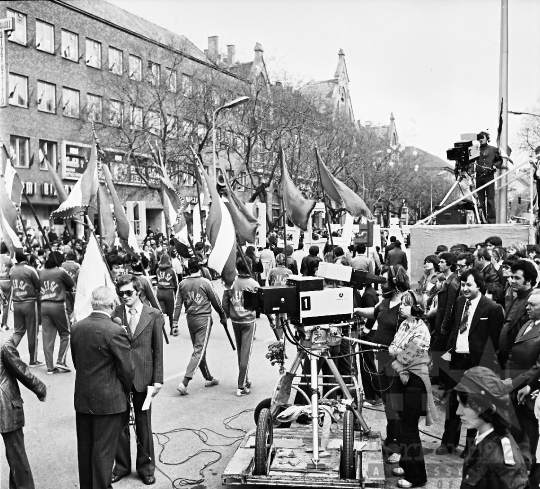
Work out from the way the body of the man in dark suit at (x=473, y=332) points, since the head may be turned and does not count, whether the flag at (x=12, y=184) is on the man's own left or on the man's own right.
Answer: on the man's own right

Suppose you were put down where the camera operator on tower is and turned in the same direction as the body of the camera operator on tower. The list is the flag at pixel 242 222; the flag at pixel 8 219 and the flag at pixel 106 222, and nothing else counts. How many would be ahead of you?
3

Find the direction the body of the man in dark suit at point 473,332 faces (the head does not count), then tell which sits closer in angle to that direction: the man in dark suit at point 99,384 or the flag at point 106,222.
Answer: the man in dark suit

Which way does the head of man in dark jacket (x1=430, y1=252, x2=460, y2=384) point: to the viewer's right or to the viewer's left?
to the viewer's left

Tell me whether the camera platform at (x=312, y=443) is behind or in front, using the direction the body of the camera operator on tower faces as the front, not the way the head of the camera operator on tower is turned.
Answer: in front

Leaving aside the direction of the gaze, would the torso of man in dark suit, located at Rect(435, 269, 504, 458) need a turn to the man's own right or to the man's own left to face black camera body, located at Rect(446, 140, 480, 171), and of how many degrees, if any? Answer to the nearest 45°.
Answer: approximately 135° to the man's own right

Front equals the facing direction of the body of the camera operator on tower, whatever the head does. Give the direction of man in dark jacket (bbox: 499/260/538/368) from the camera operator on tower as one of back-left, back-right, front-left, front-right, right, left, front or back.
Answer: front-left

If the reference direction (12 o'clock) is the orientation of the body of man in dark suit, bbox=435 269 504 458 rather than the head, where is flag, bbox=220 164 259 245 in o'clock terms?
The flag is roughly at 3 o'clock from the man in dark suit.

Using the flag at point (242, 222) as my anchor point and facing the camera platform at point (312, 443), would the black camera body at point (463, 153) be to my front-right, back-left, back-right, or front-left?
back-left

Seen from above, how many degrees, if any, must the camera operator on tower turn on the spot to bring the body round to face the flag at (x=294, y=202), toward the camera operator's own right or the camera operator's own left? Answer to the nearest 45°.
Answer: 0° — they already face it

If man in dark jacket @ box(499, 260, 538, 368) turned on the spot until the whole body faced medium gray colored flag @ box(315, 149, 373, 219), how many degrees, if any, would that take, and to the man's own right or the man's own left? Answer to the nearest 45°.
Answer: approximately 90° to the man's own right

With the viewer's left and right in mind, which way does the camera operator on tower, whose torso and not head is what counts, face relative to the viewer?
facing the viewer and to the left of the viewer

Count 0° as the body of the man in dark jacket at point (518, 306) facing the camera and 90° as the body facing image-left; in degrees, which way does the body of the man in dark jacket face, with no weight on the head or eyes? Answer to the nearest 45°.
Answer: approximately 45°
